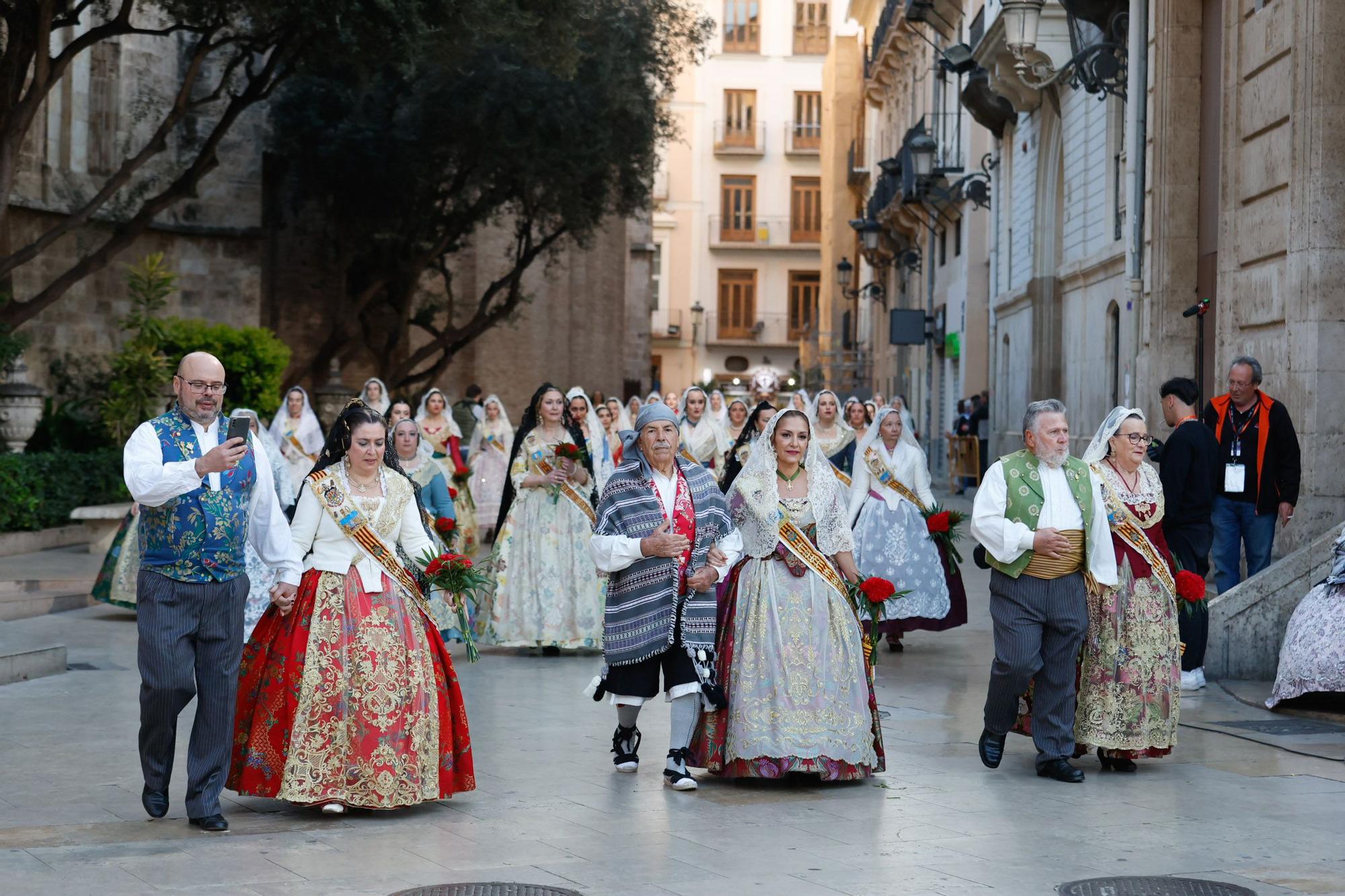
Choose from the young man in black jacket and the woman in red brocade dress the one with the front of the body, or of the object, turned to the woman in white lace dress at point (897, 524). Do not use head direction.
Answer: the young man in black jacket

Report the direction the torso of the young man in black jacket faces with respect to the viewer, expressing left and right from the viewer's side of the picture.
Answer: facing away from the viewer and to the left of the viewer

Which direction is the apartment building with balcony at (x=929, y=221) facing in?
to the viewer's left

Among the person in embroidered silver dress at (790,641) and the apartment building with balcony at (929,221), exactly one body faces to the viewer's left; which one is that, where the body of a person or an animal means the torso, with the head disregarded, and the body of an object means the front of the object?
the apartment building with balcony

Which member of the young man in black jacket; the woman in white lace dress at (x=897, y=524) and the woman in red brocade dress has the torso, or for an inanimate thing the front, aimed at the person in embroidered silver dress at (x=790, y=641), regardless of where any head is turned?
the woman in white lace dress at (x=897, y=524)

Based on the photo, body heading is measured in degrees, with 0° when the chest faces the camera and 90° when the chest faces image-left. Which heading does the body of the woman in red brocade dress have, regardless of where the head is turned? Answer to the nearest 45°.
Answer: approximately 0°

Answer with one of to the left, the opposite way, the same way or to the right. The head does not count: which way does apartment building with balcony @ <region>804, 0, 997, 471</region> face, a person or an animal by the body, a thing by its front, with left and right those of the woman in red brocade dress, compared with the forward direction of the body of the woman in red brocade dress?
to the right

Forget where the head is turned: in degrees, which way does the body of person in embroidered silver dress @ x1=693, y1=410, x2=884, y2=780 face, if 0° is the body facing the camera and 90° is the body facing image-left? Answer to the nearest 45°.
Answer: approximately 0°

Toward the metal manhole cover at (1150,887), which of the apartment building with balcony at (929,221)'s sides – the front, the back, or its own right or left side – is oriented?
left

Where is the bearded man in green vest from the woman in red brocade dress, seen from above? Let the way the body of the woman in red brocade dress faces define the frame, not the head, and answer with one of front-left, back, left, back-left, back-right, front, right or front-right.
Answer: left

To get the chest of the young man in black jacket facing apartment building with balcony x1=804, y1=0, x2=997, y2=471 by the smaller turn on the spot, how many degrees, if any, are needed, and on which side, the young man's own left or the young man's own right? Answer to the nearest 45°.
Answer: approximately 45° to the young man's own right
